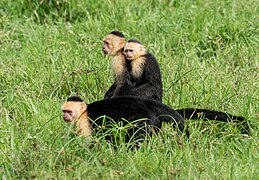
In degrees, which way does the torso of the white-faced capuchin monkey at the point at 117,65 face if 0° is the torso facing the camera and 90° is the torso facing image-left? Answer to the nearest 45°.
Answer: approximately 90°

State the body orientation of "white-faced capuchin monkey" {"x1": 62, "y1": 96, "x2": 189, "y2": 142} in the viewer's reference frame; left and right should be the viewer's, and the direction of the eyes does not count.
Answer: facing to the left of the viewer
